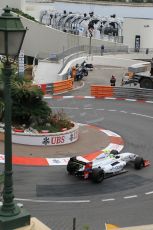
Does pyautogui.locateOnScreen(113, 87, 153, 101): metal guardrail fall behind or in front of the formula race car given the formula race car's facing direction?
in front

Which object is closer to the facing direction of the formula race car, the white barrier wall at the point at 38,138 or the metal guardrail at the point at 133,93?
the metal guardrail

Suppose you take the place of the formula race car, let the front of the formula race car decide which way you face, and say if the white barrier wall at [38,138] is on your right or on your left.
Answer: on your left

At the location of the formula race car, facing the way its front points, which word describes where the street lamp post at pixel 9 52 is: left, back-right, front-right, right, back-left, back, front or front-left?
back-right

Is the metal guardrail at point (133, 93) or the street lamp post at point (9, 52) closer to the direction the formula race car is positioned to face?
the metal guardrail

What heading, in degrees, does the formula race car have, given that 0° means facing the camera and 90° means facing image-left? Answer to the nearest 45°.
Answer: approximately 225°
